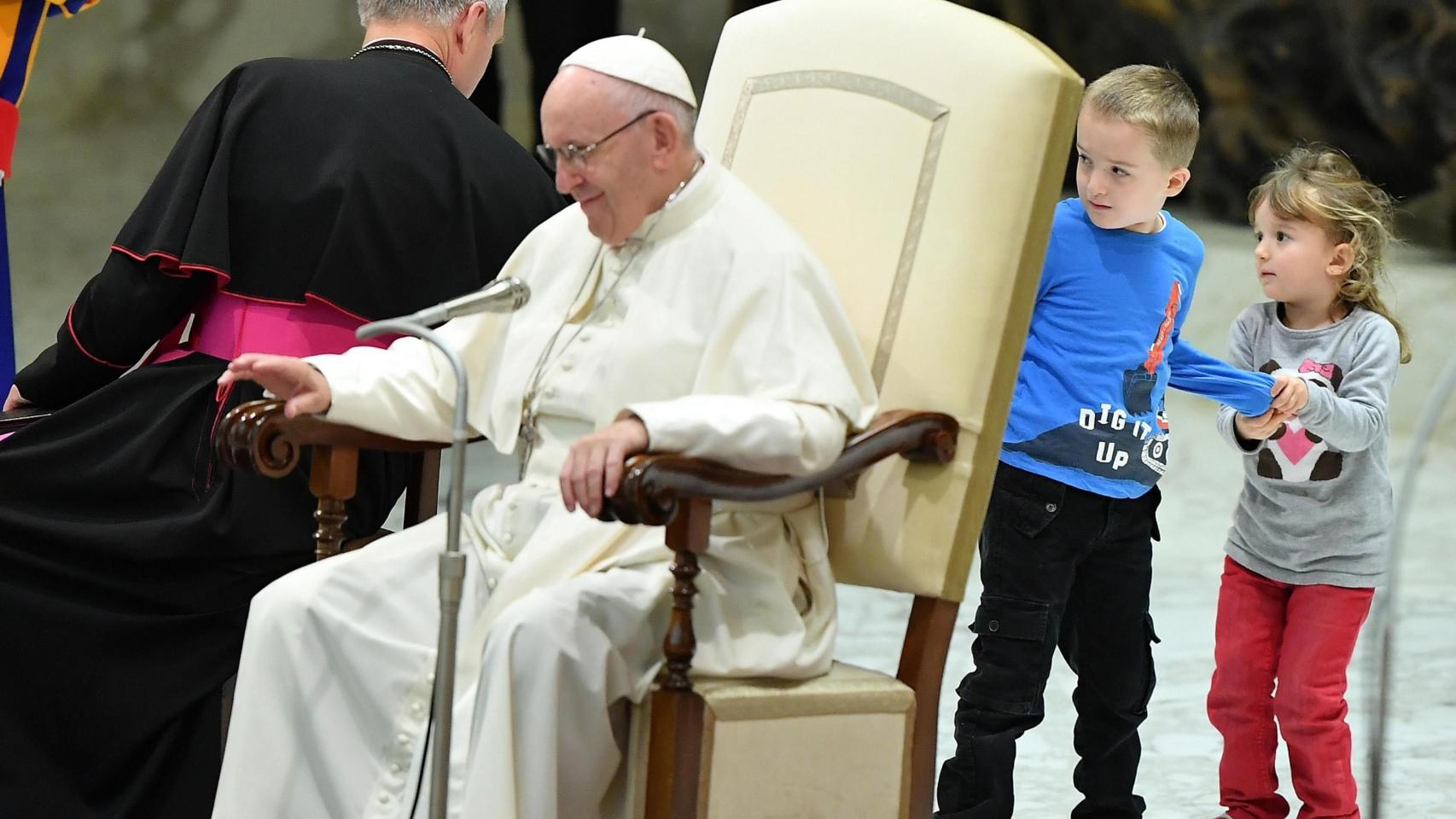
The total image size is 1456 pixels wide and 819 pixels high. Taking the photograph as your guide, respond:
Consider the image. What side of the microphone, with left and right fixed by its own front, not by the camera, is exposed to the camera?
right

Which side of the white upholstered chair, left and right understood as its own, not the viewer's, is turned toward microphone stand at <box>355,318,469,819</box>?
front

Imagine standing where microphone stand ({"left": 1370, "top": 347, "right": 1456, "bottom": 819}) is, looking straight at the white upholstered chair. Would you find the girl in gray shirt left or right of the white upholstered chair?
right

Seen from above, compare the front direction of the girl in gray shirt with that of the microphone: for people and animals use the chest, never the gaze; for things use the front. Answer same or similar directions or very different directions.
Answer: very different directions

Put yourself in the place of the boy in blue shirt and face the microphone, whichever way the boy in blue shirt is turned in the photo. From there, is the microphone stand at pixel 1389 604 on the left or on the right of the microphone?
left

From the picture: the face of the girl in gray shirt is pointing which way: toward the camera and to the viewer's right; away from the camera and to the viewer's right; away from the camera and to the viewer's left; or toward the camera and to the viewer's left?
toward the camera and to the viewer's left

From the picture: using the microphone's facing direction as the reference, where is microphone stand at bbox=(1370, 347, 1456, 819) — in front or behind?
in front

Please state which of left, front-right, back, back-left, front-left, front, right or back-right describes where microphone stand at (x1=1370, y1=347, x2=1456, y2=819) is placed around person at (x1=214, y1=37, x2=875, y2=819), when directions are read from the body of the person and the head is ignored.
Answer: left

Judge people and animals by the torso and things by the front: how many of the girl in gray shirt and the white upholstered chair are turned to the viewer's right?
0
